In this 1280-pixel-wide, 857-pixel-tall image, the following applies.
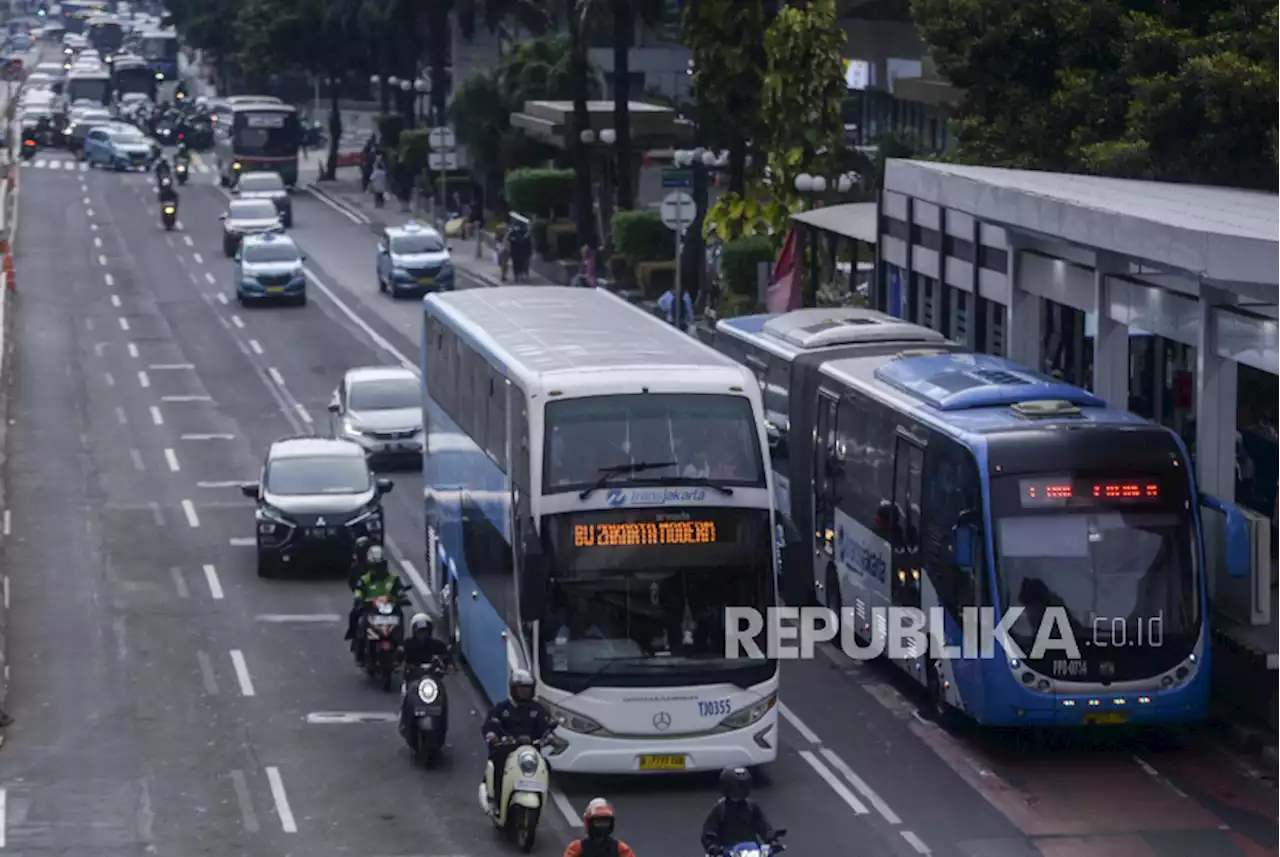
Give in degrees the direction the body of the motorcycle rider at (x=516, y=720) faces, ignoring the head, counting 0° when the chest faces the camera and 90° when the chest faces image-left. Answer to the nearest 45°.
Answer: approximately 0°

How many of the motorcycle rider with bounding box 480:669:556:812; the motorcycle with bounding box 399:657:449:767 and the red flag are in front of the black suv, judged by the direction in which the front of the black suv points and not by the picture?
2

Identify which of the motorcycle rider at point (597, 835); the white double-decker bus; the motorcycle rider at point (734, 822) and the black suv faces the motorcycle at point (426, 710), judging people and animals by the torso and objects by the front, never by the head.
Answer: the black suv

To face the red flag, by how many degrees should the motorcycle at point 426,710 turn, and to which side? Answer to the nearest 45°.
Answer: approximately 180°

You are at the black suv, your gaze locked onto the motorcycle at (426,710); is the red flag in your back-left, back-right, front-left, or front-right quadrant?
back-left
